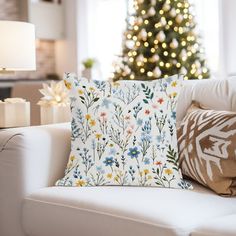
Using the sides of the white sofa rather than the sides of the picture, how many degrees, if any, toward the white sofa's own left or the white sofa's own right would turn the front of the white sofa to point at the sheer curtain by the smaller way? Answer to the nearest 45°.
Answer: approximately 135° to the white sofa's own right

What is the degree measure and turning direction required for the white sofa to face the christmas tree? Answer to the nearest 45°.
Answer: approximately 135° to its right

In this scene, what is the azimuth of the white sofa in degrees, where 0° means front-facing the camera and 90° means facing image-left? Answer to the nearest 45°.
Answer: approximately 45°

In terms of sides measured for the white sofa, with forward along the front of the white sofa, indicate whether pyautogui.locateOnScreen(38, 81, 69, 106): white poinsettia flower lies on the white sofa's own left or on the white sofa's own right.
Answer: on the white sofa's own right
